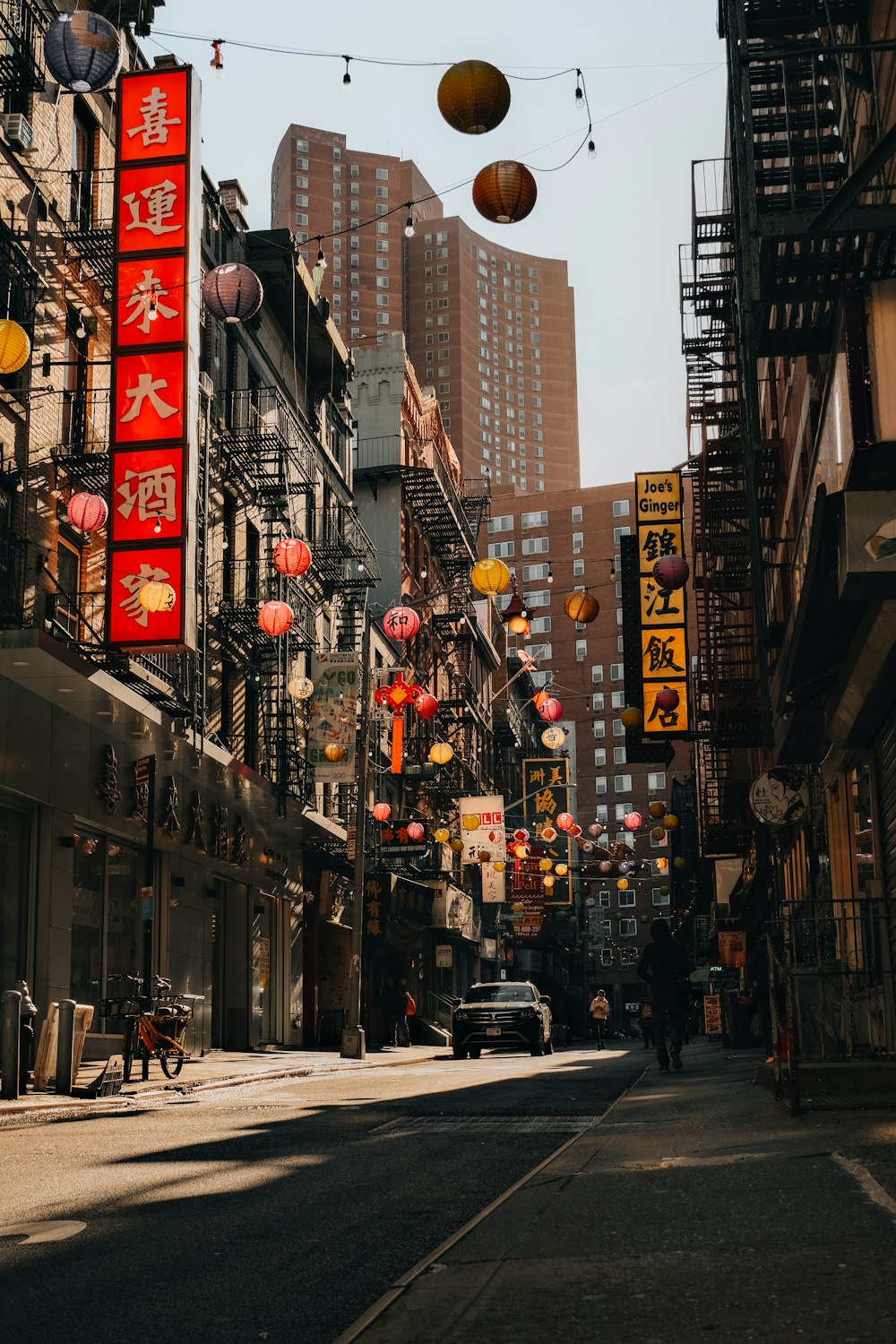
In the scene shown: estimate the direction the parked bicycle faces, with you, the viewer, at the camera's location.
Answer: facing the viewer and to the left of the viewer

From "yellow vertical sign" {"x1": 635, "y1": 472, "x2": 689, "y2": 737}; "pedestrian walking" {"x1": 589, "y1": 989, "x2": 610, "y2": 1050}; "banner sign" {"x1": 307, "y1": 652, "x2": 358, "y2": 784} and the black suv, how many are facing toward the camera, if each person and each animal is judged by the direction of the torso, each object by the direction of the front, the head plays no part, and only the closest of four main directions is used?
4

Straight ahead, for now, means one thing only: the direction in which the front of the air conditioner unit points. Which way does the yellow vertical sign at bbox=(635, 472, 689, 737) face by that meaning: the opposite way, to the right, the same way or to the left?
to the right

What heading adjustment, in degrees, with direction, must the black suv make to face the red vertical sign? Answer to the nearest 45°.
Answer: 0° — it already faces it

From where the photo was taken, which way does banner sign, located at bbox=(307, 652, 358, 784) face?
toward the camera

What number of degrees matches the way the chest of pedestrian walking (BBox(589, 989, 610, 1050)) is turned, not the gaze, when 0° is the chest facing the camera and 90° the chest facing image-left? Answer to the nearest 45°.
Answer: approximately 0°

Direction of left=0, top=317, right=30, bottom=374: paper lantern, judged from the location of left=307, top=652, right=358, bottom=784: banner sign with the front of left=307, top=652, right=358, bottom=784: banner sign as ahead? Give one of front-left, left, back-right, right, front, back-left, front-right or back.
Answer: front

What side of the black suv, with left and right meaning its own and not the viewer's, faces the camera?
front

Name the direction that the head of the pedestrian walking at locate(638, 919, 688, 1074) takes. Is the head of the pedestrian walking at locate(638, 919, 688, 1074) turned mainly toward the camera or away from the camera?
away from the camera
